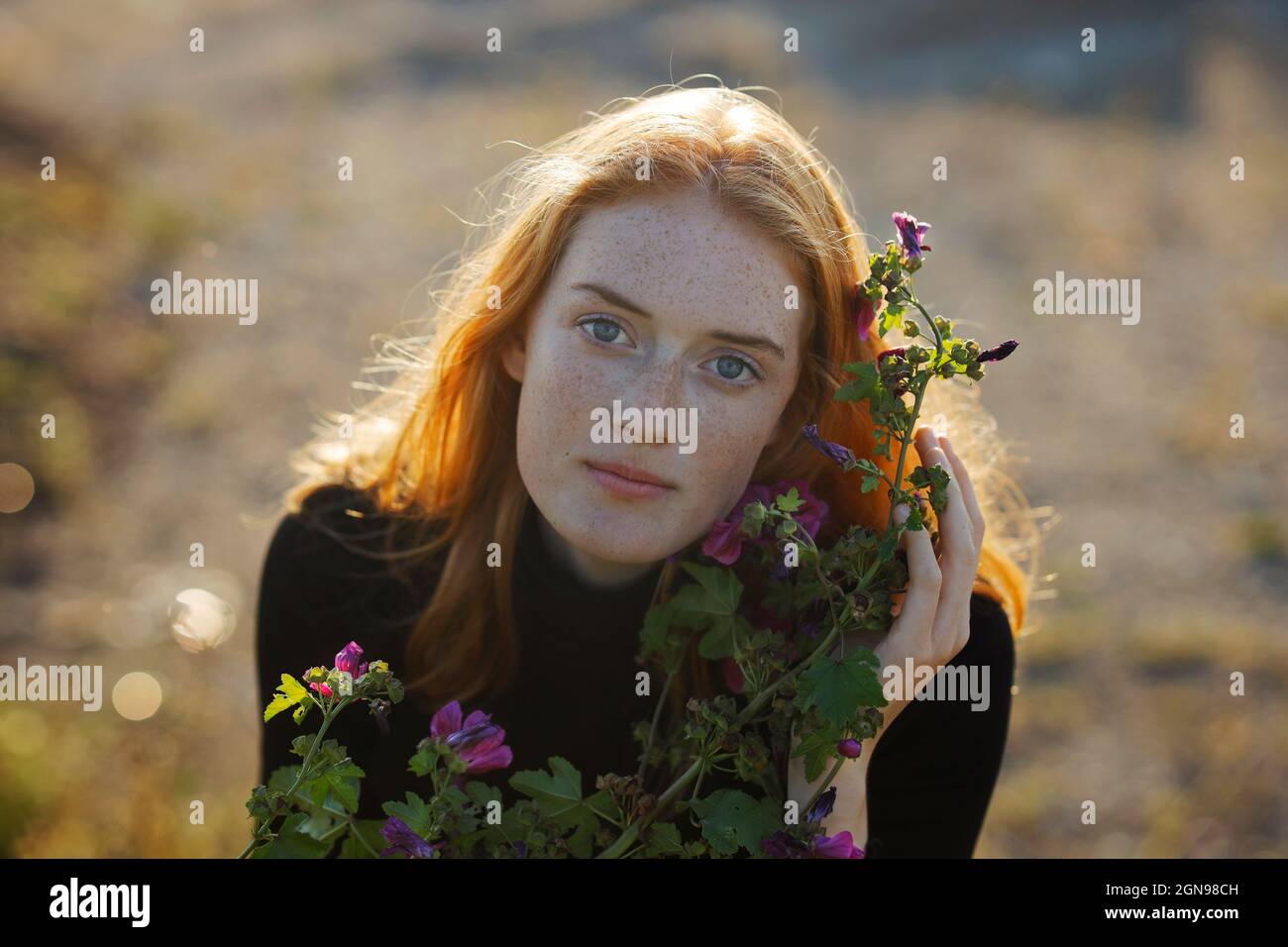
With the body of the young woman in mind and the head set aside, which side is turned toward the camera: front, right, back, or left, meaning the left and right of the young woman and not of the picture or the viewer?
front

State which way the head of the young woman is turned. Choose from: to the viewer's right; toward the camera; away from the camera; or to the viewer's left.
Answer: toward the camera
